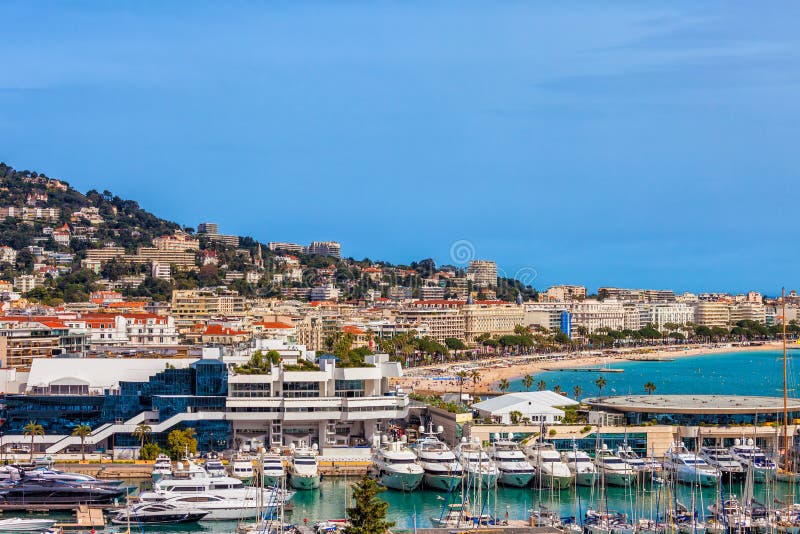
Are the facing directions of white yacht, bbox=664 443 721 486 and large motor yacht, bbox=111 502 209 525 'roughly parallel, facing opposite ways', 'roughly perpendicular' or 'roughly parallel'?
roughly perpendicular

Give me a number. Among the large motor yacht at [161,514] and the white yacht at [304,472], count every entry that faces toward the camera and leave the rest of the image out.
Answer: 1

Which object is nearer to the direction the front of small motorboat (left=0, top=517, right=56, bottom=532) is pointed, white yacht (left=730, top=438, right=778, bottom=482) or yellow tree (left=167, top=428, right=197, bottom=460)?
the white yacht

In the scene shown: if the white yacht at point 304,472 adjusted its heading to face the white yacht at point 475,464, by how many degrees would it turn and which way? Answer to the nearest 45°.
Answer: approximately 90° to its left

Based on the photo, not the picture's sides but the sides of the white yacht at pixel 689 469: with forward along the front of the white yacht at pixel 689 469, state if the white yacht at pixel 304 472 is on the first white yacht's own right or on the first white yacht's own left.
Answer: on the first white yacht's own right

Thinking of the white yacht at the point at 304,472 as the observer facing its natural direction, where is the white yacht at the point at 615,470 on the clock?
the white yacht at the point at 615,470 is roughly at 9 o'clock from the white yacht at the point at 304,472.
